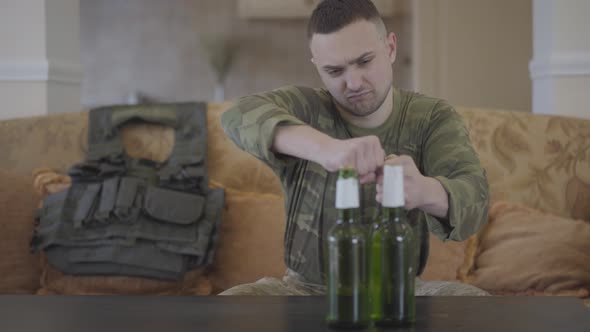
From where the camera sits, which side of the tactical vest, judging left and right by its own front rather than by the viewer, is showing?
front

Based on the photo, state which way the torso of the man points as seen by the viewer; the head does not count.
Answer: toward the camera

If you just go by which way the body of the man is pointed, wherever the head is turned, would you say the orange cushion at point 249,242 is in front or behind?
behind

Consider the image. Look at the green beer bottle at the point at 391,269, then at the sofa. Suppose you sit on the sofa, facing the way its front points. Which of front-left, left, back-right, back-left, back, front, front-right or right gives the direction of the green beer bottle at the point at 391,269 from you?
front

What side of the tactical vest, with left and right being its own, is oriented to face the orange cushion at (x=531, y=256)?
left

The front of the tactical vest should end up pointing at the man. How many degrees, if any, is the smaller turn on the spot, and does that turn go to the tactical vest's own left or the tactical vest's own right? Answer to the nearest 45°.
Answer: approximately 45° to the tactical vest's own left

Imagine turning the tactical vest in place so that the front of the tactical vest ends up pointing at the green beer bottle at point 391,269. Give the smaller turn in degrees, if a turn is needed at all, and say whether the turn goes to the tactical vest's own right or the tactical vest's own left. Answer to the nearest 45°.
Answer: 0° — it already faces it

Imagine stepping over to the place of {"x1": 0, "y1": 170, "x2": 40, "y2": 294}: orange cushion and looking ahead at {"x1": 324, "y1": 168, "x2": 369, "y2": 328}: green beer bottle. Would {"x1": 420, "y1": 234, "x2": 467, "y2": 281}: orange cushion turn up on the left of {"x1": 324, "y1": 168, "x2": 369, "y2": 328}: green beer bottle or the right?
left

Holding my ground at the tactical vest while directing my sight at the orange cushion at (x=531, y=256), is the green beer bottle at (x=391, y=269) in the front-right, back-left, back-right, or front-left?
front-right

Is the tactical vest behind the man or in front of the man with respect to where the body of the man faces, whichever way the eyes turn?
behind

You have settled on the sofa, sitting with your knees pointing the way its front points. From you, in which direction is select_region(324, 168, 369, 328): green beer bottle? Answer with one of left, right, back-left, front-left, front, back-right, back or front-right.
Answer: front

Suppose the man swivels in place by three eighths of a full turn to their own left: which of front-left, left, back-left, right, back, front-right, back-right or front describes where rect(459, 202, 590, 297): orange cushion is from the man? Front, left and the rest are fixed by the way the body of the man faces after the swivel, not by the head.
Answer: front

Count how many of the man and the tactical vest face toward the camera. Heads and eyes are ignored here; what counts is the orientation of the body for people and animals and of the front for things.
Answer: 2

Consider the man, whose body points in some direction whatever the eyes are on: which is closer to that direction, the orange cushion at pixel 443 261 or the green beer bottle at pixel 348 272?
the green beer bottle
